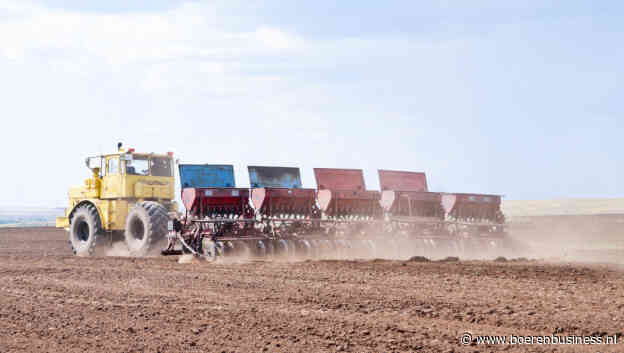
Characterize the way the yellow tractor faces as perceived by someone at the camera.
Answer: facing away from the viewer and to the left of the viewer
